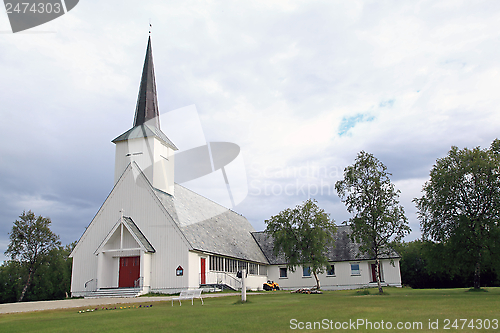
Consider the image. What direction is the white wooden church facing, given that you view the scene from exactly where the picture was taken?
facing the viewer and to the left of the viewer

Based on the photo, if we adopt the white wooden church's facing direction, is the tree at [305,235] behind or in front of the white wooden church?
behind

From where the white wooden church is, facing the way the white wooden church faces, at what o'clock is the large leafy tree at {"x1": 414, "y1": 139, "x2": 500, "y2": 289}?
The large leafy tree is roughly at 8 o'clock from the white wooden church.

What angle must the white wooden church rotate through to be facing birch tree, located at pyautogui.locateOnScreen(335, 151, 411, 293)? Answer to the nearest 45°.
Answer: approximately 135° to its left
